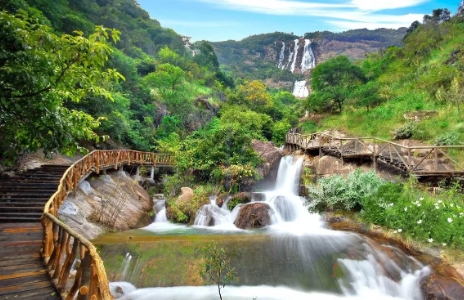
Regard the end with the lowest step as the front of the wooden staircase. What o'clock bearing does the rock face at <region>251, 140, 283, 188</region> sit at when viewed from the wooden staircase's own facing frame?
The rock face is roughly at 8 o'clock from the wooden staircase.

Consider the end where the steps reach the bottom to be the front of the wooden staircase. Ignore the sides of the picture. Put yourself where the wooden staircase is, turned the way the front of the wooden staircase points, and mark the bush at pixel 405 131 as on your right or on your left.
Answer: on your left

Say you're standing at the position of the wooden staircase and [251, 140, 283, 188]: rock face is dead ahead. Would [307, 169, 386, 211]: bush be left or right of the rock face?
right

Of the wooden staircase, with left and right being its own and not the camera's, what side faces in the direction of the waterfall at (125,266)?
left

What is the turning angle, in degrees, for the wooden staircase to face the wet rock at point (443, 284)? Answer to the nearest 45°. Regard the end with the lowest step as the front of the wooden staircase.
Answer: approximately 45° to its left

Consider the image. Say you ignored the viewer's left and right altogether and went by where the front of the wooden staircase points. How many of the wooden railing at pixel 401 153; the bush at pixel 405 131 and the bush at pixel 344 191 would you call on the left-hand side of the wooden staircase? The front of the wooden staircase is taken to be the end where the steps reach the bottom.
3

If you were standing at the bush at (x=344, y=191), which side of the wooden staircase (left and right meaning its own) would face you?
left

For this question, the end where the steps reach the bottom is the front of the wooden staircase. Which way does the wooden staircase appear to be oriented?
toward the camera

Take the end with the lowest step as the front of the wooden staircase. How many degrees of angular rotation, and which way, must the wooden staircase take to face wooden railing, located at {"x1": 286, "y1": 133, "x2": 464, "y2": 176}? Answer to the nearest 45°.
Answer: approximately 90° to its left

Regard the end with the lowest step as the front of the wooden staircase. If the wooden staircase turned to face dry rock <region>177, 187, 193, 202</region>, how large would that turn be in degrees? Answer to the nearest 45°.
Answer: approximately 135° to its left
